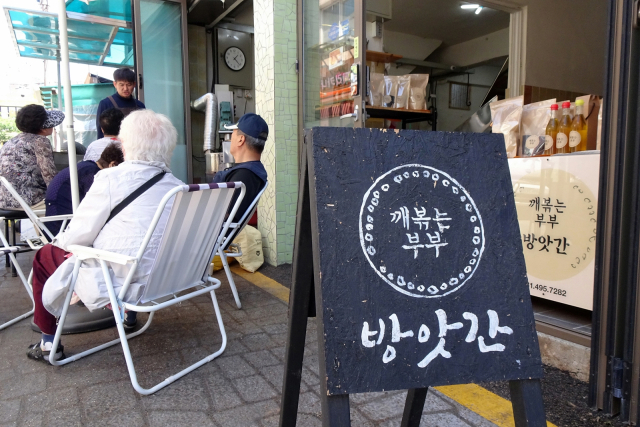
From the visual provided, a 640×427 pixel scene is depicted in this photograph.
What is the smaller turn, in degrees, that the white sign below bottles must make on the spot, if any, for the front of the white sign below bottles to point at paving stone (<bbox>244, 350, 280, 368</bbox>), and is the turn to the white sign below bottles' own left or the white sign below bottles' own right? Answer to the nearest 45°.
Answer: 0° — it already faces it

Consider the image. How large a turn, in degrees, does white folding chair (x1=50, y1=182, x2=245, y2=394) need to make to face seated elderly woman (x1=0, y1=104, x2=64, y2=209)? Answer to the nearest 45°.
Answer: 0° — it already faces them

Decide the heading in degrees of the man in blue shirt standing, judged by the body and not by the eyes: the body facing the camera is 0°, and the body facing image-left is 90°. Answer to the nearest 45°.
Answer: approximately 0°

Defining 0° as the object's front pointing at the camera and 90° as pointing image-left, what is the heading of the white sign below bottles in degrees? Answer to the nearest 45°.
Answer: approximately 45°

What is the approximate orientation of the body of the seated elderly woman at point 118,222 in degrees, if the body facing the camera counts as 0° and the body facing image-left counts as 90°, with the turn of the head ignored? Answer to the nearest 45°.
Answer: approximately 135°

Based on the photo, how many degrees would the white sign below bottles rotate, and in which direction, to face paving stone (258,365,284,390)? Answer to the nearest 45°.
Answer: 0° — it already faces it

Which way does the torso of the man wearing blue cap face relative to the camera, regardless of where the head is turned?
to the viewer's left

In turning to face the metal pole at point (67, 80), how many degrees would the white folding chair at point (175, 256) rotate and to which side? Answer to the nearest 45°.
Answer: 0° — it already faces it

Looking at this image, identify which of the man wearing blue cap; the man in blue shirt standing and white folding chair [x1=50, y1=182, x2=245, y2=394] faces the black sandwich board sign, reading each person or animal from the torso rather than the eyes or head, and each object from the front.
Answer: the man in blue shirt standing

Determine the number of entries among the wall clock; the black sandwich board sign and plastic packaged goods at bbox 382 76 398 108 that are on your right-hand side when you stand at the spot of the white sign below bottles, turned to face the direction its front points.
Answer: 2

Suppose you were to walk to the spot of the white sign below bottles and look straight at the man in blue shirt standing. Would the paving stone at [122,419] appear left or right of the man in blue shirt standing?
left
